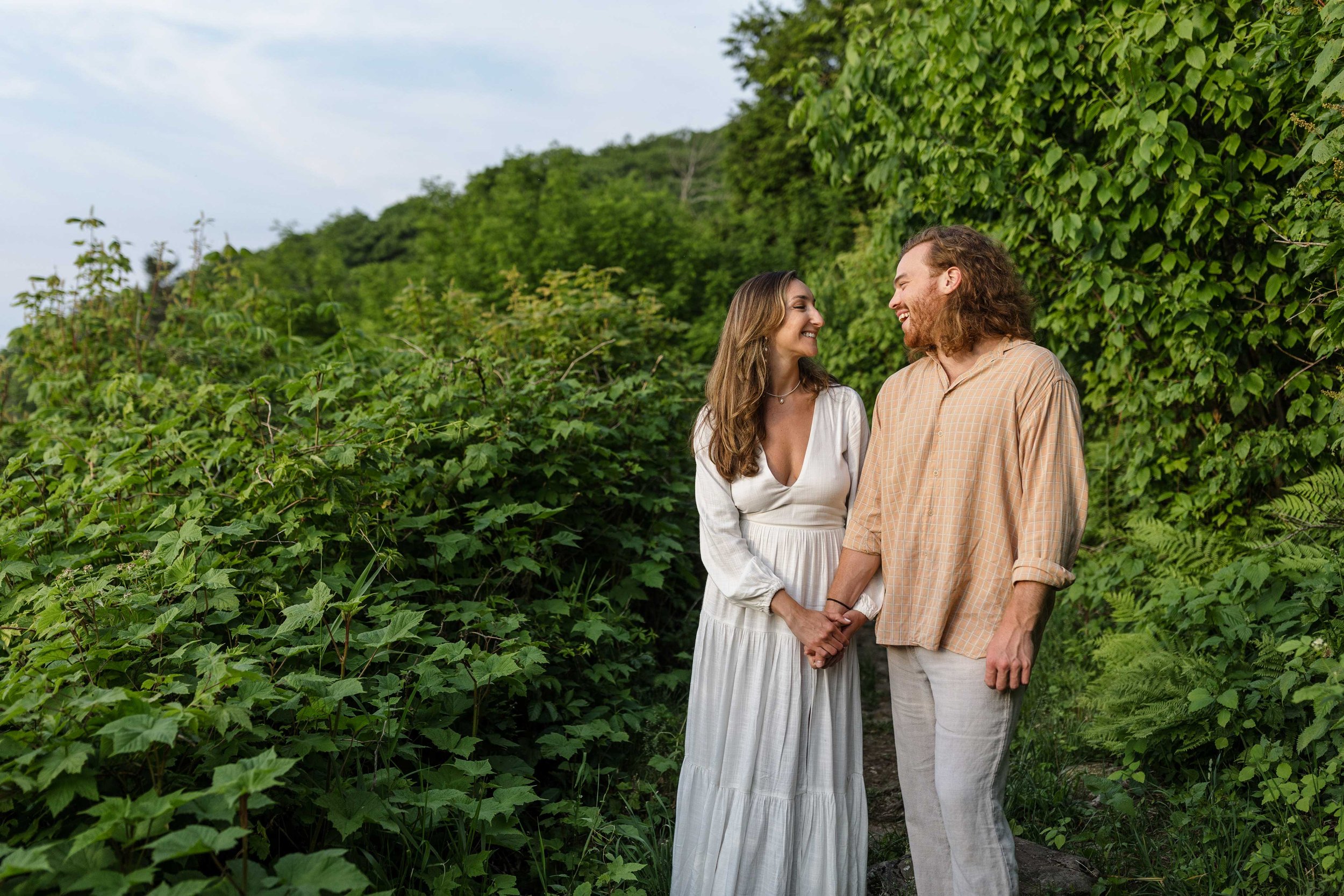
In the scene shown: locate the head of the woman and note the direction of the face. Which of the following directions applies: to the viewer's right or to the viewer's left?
to the viewer's right

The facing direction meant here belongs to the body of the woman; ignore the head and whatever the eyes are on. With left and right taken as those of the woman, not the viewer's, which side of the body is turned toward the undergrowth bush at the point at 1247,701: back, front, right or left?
left

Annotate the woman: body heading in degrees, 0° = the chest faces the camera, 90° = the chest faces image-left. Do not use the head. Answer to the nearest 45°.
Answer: approximately 315°

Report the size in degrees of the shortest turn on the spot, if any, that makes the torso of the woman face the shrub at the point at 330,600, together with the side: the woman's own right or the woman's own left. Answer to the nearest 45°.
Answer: approximately 135° to the woman's own right

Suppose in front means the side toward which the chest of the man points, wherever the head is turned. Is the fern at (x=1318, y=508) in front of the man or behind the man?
behind

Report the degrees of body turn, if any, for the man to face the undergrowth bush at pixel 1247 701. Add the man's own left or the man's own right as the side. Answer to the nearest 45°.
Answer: approximately 180°

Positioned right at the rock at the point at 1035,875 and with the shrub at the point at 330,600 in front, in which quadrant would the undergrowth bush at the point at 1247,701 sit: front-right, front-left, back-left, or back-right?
back-right

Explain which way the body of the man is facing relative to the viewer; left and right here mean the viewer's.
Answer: facing the viewer and to the left of the viewer

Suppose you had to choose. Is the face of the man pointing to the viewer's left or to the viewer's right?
to the viewer's left

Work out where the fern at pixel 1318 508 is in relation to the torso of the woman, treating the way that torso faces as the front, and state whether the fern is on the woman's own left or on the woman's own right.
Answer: on the woman's own left
